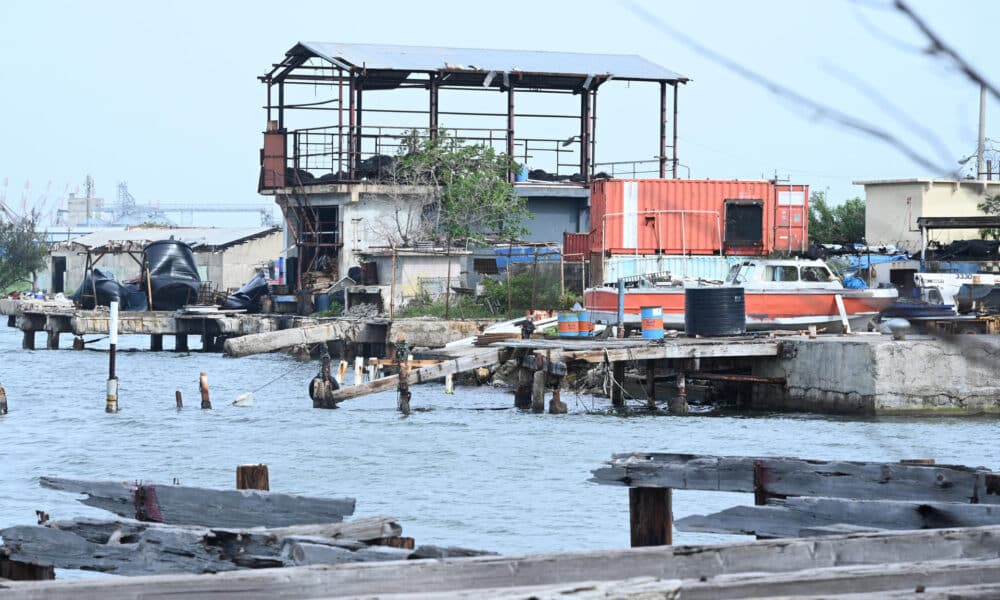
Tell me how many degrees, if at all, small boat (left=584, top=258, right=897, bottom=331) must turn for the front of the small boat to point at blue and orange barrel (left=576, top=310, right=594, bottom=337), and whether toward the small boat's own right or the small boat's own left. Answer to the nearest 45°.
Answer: approximately 135° to the small boat's own right

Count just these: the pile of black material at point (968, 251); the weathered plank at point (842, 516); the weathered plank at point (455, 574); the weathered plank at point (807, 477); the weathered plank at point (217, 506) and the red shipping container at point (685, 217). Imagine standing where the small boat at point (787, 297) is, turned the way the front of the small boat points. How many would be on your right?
4

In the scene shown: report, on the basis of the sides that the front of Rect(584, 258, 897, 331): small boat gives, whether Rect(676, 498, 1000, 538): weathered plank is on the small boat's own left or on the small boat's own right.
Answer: on the small boat's own right

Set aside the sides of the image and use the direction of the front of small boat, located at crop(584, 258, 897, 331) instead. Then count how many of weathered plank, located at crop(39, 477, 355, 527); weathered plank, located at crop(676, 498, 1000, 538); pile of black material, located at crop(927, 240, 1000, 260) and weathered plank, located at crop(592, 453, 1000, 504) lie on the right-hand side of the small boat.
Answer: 3

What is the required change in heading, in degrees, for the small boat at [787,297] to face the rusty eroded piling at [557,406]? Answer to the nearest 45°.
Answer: approximately 135° to its right

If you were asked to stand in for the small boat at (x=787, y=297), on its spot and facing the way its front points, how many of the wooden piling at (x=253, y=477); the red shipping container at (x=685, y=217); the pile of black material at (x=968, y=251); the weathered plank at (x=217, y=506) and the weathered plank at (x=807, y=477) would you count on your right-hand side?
3

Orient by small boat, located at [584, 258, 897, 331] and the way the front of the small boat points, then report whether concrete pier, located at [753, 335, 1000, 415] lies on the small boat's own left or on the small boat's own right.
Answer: on the small boat's own right

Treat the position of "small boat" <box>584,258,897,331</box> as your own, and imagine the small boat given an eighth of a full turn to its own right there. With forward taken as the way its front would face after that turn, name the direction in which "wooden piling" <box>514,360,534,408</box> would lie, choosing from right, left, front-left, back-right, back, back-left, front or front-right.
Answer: right

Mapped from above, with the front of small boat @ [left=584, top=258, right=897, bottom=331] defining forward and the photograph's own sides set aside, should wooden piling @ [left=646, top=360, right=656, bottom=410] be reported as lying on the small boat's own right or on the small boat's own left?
on the small boat's own right

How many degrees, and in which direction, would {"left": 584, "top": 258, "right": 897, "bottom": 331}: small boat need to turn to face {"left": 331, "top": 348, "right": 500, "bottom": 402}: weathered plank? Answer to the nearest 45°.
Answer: approximately 135° to its right

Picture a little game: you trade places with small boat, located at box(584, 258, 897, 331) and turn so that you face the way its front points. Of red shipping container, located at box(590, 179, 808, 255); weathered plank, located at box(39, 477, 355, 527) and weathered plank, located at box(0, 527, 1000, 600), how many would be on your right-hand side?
2

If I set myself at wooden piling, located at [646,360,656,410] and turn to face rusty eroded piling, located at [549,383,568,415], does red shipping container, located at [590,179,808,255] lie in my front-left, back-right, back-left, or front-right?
back-right

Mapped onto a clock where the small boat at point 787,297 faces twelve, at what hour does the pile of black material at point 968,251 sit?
The pile of black material is roughly at 10 o'clock from the small boat.

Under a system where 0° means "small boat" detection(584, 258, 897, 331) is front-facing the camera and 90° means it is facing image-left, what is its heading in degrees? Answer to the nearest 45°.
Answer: approximately 270°
